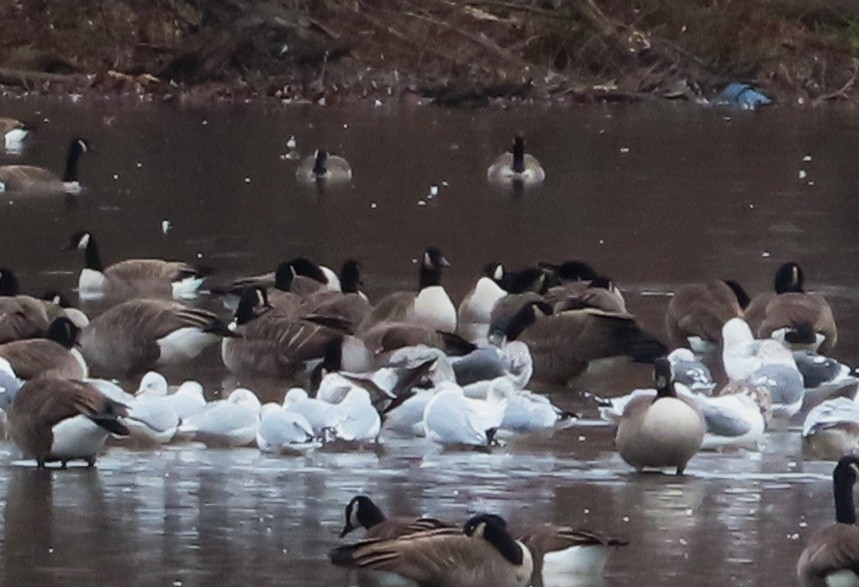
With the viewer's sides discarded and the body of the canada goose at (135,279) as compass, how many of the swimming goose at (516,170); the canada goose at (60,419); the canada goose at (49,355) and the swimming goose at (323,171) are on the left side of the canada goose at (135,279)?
2

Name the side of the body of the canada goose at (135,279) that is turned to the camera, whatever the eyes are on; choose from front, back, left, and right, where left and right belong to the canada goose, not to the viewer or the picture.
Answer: left

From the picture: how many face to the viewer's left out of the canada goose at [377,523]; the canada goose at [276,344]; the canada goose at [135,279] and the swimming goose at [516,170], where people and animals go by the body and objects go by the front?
3

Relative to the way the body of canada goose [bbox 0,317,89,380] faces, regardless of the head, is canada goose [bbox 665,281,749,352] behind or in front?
in front

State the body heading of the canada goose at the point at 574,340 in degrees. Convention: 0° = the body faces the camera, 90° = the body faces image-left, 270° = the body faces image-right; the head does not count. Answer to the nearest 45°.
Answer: approximately 90°

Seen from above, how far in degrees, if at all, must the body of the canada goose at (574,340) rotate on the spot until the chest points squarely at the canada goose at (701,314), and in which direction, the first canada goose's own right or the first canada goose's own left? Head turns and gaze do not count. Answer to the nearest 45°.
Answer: approximately 135° to the first canada goose's own right

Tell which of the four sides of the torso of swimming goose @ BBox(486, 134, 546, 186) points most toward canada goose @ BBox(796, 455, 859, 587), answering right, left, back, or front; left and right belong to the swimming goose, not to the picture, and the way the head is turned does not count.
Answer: front

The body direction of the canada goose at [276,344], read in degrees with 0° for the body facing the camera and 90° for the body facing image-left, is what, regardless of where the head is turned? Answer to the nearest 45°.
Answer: approximately 90°

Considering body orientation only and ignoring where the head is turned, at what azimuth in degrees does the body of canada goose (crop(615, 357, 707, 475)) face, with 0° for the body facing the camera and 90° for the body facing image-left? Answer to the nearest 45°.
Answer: approximately 0°

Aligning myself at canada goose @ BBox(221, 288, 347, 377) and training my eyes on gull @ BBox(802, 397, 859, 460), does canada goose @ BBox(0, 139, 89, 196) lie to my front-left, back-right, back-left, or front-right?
back-left

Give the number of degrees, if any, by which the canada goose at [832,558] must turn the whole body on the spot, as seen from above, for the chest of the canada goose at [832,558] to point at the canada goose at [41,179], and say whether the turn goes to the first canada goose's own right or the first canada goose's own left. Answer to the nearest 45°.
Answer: approximately 90° to the first canada goose's own left

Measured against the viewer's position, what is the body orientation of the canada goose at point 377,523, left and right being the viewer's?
facing to the left of the viewer

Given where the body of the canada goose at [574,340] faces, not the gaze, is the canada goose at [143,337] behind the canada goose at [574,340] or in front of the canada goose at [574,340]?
in front

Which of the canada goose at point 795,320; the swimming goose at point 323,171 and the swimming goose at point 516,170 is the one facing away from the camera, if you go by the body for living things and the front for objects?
the canada goose

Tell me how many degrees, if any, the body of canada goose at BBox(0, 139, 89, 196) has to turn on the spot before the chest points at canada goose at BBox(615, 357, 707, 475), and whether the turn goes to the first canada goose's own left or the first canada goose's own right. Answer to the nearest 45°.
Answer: approximately 90° to the first canada goose's own right
